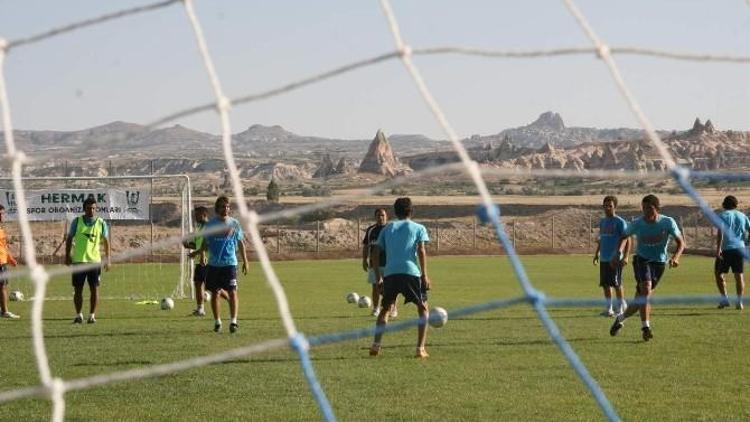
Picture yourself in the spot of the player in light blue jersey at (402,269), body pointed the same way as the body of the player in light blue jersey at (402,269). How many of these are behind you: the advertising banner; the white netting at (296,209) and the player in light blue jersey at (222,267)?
1

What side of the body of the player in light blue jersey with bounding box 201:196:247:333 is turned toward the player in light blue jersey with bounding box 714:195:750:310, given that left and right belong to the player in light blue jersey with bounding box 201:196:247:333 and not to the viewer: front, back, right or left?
left

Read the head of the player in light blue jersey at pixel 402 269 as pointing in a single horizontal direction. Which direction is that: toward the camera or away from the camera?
away from the camera

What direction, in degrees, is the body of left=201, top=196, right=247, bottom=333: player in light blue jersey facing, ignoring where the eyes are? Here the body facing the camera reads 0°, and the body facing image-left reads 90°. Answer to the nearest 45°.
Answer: approximately 0°

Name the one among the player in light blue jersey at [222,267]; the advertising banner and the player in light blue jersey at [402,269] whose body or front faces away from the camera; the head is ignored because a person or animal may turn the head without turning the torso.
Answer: the player in light blue jersey at [402,269]

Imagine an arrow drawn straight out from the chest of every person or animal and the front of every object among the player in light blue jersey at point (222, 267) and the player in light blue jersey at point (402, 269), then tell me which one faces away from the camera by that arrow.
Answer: the player in light blue jersey at point (402, 269)

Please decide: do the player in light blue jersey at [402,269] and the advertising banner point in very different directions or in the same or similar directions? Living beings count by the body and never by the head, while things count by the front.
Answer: very different directions

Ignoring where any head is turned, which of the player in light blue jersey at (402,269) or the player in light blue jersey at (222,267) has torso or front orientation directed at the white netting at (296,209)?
the player in light blue jersey at (222,267)

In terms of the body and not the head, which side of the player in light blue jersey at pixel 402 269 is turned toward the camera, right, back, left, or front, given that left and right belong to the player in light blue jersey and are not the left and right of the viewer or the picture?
back
